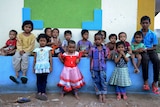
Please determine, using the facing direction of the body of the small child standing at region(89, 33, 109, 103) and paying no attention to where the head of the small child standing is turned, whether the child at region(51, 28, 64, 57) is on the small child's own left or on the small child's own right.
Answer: on the small child's own right

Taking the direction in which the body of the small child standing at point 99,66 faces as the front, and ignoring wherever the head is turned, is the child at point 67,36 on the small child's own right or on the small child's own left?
on the small child's own right

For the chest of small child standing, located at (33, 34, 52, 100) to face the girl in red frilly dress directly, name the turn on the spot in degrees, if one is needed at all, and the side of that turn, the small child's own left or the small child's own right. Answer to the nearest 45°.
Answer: approximately 90° to the small child's own left

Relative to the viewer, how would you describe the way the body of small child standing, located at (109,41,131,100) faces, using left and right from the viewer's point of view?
facing the viewer

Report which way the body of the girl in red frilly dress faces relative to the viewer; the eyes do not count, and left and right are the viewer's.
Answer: facing the viewer

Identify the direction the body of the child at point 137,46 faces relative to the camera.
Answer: toward the camera

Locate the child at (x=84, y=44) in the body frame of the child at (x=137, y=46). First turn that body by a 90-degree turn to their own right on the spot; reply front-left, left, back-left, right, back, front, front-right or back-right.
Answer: front

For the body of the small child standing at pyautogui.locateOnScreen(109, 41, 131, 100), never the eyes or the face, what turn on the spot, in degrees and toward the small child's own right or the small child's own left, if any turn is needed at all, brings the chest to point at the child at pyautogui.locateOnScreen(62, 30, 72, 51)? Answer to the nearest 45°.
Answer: approximately 90° to the small child's own right

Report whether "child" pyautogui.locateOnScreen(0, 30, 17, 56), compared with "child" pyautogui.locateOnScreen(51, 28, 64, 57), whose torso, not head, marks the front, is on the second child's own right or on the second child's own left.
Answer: on the second child's own right

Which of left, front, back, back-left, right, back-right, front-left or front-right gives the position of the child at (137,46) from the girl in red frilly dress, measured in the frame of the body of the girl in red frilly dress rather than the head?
left

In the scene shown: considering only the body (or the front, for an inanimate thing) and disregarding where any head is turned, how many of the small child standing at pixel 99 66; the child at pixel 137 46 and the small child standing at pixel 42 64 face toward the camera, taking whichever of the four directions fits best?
3
